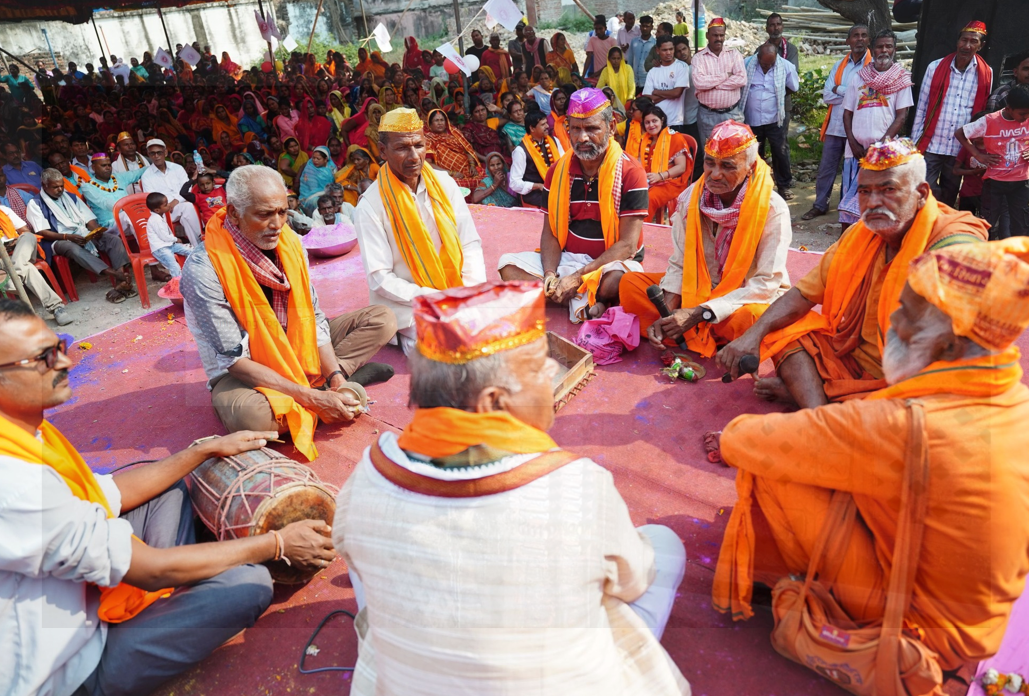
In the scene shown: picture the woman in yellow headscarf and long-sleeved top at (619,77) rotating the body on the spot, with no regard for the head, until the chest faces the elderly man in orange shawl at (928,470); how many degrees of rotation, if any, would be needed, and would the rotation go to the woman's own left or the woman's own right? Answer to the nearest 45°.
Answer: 0° — they already face them

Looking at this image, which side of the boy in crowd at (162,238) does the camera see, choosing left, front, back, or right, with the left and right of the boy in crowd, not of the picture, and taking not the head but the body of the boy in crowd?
right

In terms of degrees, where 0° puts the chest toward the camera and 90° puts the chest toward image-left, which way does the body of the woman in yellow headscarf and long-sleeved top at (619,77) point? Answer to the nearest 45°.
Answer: approximately 0°

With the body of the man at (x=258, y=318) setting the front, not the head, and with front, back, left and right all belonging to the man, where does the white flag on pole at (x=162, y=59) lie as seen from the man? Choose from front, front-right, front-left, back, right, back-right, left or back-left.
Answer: back-left

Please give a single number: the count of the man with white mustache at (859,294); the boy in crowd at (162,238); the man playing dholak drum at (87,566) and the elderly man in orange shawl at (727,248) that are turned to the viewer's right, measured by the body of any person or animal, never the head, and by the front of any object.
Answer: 2

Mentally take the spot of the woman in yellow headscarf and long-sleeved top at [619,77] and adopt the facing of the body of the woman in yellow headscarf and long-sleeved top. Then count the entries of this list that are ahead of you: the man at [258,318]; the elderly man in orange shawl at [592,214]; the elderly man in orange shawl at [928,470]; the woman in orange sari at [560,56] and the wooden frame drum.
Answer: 4

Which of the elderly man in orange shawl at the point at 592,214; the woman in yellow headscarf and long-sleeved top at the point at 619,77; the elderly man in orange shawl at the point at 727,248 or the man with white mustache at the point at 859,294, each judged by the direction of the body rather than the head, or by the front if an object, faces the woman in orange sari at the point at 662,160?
the woman in yellow headscarf and long-sleeved top

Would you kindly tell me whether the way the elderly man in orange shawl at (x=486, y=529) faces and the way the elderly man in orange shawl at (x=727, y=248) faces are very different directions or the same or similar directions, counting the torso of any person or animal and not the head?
very different directions

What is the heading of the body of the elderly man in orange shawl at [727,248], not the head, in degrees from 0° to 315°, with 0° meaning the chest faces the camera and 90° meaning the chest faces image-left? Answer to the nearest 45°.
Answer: approximately 45°

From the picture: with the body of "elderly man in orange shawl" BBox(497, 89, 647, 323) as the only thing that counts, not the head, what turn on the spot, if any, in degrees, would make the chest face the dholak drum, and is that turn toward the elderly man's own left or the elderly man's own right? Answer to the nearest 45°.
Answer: approximately 45° to the elderly man's own right

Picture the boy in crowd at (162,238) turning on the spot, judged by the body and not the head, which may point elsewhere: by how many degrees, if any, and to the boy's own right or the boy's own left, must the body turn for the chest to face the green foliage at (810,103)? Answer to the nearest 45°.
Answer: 0° — they already face it

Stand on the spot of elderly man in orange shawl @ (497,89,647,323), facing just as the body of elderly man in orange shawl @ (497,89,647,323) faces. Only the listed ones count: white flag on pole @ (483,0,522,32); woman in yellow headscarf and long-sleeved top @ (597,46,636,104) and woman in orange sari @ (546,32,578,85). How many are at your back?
3

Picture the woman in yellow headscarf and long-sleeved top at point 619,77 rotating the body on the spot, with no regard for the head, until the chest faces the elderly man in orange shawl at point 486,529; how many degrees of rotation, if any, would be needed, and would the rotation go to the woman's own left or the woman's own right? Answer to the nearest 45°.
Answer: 0° — they already face them

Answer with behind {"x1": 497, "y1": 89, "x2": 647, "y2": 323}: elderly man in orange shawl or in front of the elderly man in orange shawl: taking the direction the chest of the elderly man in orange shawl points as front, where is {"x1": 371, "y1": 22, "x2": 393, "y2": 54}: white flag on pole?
behind
